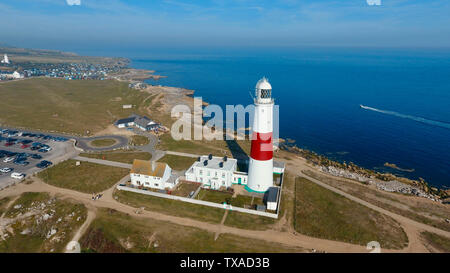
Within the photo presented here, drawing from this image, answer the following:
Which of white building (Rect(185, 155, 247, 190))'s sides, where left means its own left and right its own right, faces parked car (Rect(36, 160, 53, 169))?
right

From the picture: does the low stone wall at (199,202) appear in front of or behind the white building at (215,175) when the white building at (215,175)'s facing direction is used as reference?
in front

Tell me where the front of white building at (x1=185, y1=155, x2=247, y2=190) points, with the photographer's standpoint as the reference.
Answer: facing the viewer

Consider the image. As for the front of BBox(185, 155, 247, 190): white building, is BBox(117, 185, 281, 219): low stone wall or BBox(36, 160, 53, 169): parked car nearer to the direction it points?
the low stone wall

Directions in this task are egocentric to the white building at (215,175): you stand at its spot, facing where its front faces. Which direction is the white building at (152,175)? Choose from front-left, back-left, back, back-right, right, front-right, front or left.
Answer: right

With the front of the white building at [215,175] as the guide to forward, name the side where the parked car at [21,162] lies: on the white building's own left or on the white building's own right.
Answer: on the white building's own right

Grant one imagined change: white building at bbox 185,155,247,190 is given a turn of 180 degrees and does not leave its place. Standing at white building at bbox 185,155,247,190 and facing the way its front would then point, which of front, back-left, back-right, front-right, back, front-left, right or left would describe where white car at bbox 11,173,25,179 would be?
left

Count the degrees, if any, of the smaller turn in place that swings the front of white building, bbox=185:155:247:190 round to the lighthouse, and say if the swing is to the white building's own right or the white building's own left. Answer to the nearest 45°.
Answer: approximately 45° to the white building's own left

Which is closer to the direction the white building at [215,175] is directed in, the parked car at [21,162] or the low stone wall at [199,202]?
the low stone wall
